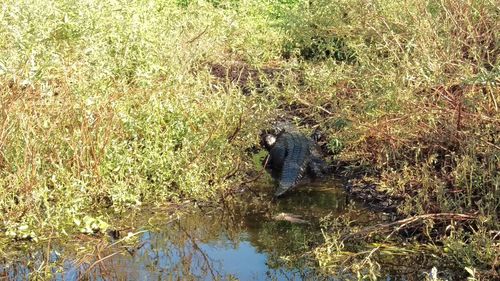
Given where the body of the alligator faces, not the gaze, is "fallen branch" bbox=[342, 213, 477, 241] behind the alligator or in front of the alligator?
behind

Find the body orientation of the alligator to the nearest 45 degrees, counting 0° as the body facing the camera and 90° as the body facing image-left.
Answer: approximately 180°
